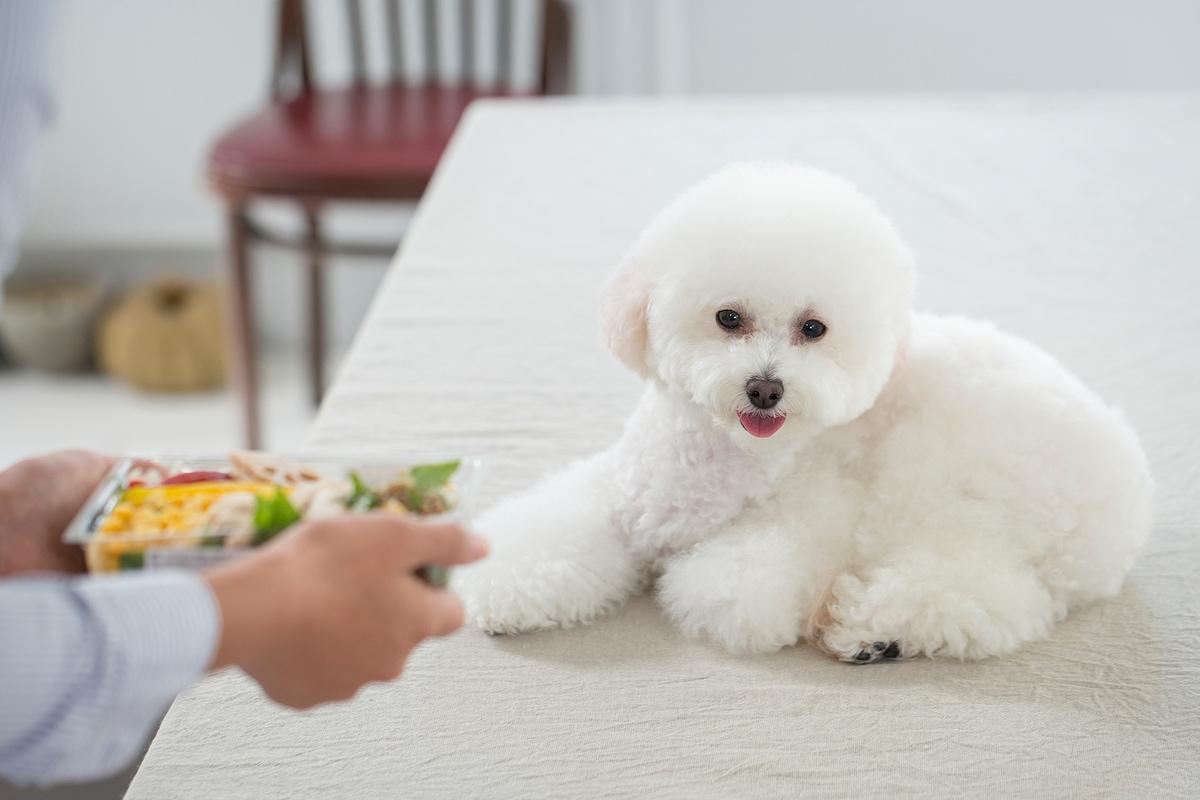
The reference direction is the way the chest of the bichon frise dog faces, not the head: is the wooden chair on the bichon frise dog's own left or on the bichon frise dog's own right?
on the bichon frise dog's own right

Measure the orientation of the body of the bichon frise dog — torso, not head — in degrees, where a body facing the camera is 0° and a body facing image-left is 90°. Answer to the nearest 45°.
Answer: approximately 45°

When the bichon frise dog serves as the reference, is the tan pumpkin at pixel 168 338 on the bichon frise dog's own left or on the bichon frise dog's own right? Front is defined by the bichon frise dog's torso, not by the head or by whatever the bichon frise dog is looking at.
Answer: on the bichon frise dog's own right
